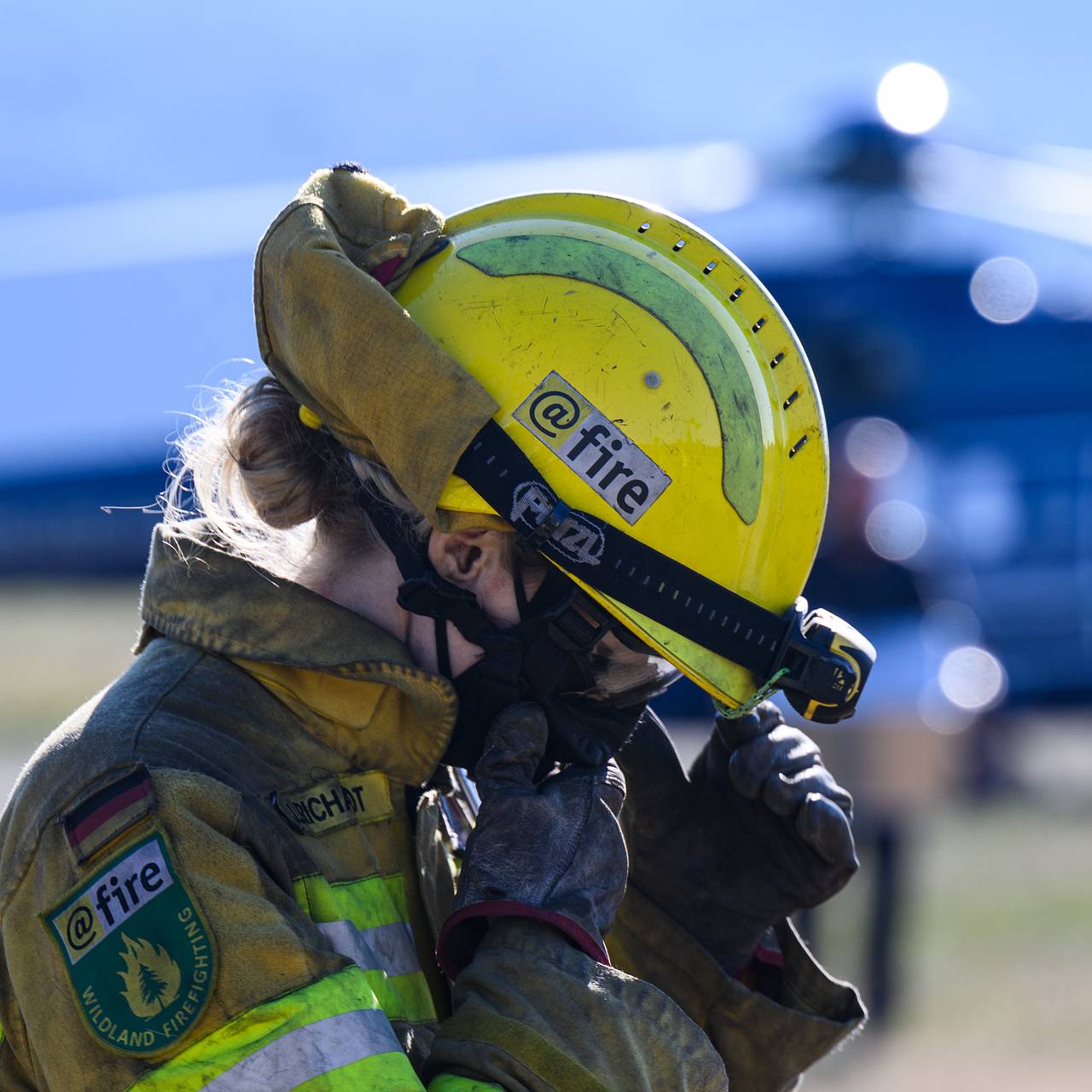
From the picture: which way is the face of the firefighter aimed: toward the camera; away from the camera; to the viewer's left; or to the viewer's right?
to the viewer's right

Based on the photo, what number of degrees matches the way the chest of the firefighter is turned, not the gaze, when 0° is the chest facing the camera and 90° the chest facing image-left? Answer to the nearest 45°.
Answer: approximately 270°
